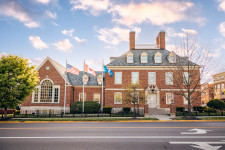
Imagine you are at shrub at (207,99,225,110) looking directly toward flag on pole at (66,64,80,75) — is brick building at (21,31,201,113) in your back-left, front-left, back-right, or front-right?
front-right

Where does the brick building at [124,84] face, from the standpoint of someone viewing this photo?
facing the viewer

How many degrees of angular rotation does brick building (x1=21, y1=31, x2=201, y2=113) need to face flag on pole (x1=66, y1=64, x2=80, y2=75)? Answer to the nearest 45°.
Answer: approximately 45° to its right

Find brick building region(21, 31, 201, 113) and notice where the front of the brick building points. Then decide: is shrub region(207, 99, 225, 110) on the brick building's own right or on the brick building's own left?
on the brick building's own left

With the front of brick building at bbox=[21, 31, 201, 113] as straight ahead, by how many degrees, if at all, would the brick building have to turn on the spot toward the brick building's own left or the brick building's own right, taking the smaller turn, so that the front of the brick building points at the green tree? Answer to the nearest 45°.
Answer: approximately 45° to the brick building's own right
